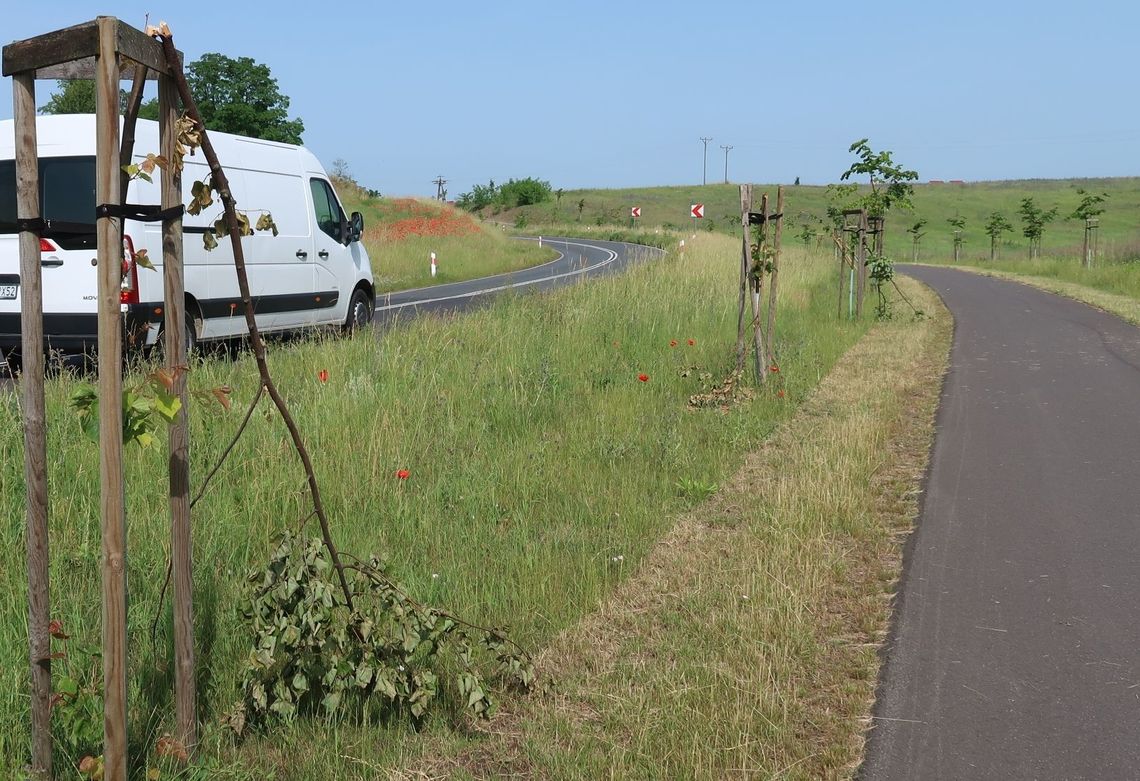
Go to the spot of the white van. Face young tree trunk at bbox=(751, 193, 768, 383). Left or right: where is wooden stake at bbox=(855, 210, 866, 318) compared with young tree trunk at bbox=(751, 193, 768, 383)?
left

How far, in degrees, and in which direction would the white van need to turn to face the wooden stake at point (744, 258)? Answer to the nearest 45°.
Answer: approximately 45° to its right

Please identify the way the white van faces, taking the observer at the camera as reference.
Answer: facing away from the viewer and to the right of the viewer

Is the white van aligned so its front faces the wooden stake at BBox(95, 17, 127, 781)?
no

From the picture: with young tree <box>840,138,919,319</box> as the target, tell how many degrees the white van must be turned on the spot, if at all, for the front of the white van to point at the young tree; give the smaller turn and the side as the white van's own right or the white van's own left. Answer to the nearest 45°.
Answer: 0° — it already faces it

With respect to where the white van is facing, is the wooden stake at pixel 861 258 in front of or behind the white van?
in front

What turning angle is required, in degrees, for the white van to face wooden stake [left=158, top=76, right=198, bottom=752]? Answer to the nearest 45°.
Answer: approximately 135° to its right

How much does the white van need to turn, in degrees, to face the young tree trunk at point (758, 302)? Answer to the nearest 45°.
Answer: approximately 45° to its right

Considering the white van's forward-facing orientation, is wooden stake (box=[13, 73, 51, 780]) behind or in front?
behind

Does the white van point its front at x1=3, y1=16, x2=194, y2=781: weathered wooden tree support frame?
no
